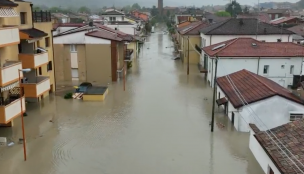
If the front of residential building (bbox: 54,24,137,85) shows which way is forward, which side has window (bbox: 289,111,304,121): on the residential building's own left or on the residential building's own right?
on the residential building's own right

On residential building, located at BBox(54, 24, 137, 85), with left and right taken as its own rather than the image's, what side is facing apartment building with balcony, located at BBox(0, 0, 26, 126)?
right

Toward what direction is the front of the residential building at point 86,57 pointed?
to the viewer's right

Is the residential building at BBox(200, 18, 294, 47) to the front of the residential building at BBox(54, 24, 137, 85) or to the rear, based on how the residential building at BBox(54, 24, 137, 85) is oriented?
to the front

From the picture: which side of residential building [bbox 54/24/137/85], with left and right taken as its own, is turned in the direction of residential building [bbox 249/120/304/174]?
right

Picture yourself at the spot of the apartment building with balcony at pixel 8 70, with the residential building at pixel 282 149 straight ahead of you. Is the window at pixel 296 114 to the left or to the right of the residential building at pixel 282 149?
left

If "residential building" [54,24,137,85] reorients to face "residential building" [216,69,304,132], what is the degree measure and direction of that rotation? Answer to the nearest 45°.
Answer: approximately 45° to its right

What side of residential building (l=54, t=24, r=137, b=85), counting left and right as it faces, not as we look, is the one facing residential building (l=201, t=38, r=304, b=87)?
front
